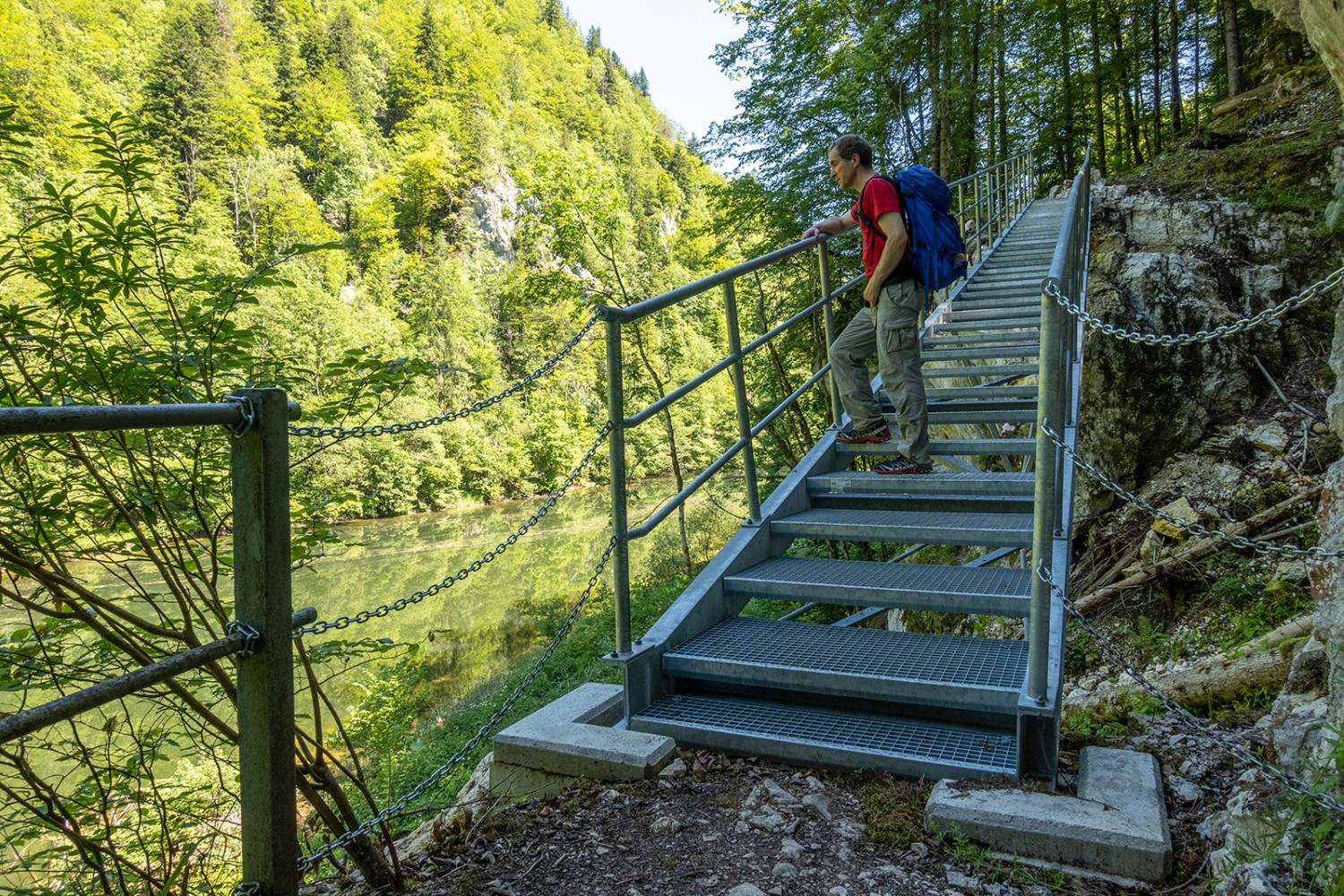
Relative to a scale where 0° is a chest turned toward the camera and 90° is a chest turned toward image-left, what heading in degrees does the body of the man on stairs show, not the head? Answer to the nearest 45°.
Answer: approximately 90°

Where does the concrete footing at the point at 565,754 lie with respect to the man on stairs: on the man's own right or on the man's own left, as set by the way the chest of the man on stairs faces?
on the man's own left

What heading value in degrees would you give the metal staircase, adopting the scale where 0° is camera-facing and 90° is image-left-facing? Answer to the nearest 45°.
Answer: approximately 0°

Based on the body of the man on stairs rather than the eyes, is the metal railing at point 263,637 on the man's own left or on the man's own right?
on the man's own left

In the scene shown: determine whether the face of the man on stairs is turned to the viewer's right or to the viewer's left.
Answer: to the viewer's left
